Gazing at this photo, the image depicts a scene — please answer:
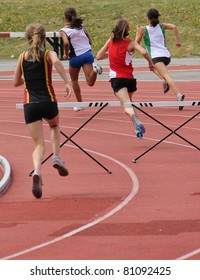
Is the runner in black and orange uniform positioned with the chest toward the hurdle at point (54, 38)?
yes

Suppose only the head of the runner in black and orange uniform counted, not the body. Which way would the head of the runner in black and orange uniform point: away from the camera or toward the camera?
away from the camera

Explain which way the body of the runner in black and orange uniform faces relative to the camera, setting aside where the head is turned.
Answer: away from the camera
